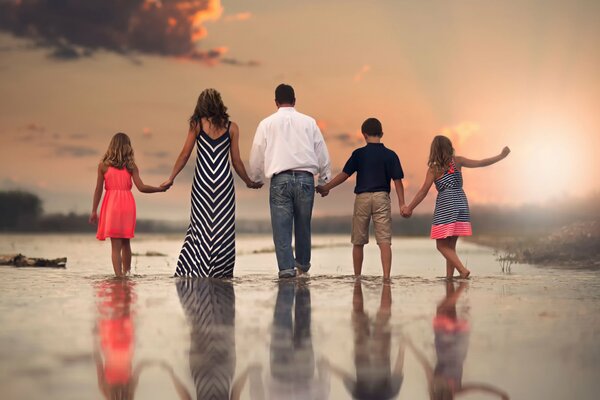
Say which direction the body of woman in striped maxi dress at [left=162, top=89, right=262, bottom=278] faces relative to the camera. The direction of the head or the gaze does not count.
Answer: away from the camera

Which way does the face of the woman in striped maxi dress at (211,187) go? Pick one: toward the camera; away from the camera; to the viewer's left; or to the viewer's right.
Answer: away from the camera

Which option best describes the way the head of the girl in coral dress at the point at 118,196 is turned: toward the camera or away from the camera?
away from the camera

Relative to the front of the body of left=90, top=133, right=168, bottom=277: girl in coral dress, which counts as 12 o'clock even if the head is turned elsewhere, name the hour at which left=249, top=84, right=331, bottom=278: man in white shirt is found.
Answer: The man in white shirt is roughly at 4 o'clock from the girl in coral dress.

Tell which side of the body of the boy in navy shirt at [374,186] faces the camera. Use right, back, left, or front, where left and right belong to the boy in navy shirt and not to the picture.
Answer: back

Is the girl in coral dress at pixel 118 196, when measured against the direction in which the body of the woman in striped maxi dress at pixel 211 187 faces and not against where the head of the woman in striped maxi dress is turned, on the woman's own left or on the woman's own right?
on the woman's own left

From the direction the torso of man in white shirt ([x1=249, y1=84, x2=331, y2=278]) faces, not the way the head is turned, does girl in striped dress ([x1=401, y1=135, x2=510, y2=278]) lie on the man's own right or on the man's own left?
on the man's own right

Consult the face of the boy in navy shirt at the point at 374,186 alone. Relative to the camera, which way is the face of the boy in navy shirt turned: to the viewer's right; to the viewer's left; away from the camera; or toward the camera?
away from the camera

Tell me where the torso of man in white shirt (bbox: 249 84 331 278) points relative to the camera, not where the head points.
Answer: away from the camera

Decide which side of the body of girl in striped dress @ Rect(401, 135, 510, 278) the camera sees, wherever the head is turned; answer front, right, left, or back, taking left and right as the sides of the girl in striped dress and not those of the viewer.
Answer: back

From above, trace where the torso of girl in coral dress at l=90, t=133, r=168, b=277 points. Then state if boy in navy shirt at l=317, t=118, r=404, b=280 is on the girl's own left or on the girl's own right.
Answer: on the girl's own right

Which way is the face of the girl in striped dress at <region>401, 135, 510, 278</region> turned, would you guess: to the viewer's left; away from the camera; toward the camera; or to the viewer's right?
away from the camera

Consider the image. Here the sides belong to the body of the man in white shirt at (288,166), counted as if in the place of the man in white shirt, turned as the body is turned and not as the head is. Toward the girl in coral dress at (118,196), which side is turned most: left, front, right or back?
left

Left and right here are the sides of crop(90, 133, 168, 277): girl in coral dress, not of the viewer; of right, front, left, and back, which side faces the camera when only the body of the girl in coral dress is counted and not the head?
back
